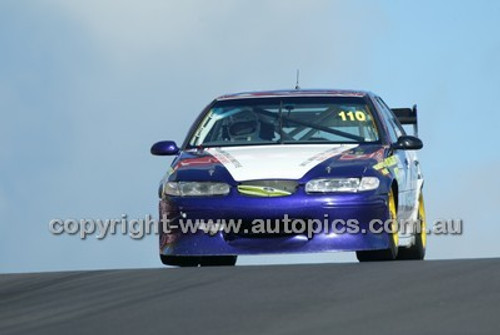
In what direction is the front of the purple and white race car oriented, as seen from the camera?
facing the viewer
